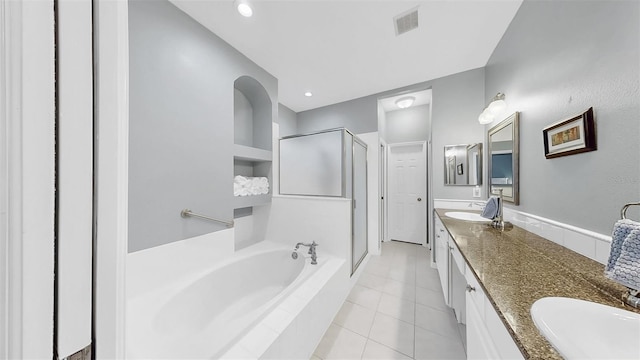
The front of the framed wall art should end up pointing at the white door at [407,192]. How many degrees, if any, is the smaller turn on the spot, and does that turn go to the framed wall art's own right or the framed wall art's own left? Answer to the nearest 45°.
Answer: approximately 90° to the framed wall art's own right

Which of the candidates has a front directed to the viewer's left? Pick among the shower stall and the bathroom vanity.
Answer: the bathroom vanity

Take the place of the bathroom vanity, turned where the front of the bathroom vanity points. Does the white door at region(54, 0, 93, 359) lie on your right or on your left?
on your left

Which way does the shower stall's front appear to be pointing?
to the viewer's right

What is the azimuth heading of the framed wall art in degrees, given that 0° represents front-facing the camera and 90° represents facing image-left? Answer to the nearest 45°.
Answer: approximately 45°

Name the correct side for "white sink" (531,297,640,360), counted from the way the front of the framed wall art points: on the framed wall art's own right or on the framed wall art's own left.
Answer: on the framed wall art's own left

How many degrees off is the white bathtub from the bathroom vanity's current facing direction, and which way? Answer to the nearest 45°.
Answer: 0° — it already faces it

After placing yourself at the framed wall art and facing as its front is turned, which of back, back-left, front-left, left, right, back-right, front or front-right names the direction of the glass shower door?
front-right

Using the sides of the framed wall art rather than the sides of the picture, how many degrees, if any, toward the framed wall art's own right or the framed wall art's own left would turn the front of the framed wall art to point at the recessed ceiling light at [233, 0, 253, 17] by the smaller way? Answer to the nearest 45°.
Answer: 0° — it already faces it

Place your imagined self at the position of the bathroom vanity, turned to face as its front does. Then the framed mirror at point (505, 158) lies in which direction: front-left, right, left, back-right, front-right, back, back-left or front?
right

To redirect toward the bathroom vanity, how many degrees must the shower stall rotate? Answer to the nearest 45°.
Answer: approximately 45° to its right

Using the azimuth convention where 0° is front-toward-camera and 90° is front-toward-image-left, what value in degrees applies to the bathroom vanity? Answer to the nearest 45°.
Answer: approximately 90°

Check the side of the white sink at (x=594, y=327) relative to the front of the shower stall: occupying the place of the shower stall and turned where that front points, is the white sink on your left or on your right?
on your right

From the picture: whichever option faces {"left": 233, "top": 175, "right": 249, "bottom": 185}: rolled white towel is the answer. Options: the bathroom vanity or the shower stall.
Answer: the bathroom vanity

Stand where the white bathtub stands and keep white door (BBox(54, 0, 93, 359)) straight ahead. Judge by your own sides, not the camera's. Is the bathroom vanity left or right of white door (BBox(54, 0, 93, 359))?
left
